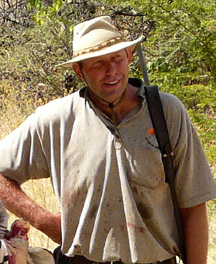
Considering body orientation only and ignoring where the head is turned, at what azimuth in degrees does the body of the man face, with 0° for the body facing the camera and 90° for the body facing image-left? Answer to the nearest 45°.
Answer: approximately 0°

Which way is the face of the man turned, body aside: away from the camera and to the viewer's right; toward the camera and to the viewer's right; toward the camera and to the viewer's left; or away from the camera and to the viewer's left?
toward the camera and to the viewer's right
